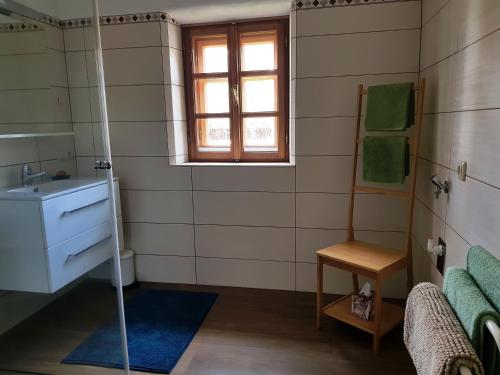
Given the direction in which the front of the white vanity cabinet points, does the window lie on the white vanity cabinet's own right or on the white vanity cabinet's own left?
on the white vanity cabinet's own left

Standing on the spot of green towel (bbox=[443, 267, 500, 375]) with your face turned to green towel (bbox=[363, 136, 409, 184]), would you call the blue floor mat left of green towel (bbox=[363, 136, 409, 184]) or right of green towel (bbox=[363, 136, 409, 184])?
left

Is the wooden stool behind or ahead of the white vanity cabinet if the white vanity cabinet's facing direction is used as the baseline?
ahead

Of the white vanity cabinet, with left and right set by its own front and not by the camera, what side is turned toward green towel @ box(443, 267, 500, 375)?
front

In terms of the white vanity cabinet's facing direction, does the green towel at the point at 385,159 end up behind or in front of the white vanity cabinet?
in front

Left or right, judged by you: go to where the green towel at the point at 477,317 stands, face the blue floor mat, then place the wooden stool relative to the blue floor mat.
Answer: right

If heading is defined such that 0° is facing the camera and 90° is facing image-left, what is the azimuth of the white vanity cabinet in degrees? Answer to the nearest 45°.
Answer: approximately 315°
